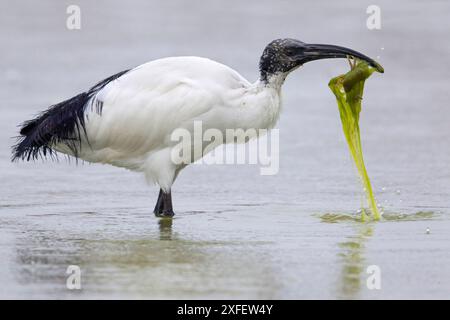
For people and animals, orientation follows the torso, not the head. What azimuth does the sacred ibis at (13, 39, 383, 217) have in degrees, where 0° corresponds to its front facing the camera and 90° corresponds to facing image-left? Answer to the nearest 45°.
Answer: approximately 270°
